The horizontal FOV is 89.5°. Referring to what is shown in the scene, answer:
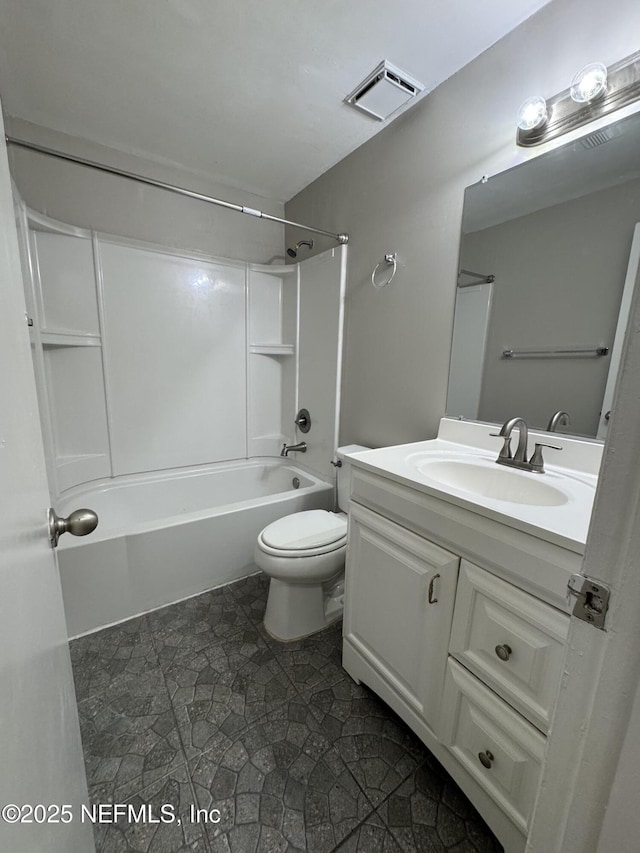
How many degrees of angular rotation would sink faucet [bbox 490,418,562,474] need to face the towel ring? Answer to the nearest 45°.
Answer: approximately 90° to its right

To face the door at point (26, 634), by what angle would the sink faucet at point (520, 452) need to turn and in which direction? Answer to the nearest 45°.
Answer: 0° — it already faces it

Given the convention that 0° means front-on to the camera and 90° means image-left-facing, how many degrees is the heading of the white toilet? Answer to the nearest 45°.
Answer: approximately 45°

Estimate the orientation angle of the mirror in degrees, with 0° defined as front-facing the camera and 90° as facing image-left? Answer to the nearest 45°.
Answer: approximately 45°

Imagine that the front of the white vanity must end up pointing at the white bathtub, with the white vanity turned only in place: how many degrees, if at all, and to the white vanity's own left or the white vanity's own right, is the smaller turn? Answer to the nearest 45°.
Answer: approximately 45° to the white vanity's own right

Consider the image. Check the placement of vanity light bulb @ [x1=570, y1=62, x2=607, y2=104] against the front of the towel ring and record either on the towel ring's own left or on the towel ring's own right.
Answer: on the towel ring's own left
